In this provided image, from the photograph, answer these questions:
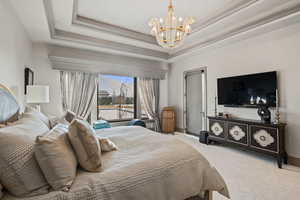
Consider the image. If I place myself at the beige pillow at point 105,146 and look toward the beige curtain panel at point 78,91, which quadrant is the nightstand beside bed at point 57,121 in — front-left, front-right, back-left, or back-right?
front-left

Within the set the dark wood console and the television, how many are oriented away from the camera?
0

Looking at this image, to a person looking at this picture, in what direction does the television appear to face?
facing the viewer and to the left of the viewer

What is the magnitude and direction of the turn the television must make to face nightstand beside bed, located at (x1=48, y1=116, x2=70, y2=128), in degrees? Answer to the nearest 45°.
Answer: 0° — it already faces it

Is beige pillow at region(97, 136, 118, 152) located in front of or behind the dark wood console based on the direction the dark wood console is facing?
in front

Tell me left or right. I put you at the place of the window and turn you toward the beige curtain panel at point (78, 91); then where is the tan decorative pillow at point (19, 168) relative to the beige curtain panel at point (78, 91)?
left

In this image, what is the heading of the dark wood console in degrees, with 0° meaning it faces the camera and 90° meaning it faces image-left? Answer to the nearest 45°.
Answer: approximately 45°

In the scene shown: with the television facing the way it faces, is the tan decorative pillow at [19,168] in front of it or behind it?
in front

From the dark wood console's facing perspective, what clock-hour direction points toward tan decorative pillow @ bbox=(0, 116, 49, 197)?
The tan decorative pillow is roughly at 11 o'clock from the dark wood console.

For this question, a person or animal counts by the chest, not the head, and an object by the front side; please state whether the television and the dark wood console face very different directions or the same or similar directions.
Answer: same or similar directions

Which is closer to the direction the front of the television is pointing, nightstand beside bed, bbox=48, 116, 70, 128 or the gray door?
the nightstand beside bed
